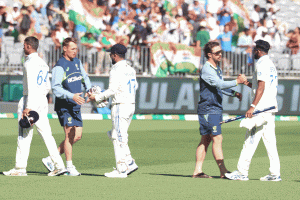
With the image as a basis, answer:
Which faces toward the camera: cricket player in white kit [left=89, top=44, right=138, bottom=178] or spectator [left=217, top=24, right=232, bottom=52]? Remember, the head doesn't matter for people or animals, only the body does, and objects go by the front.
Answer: the spectator

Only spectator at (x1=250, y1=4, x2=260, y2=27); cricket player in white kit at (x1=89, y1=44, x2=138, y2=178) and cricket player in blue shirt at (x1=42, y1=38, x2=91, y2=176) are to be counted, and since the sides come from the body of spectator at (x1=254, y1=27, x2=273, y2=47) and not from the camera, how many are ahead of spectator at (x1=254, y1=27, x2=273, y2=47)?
2

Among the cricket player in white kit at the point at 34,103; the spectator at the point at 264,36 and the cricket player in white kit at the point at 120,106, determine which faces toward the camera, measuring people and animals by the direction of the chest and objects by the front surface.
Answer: the spectator

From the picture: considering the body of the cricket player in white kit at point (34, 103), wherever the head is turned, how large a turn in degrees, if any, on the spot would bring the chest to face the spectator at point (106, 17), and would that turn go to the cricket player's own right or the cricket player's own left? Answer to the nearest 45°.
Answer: approximately 45° to the cricket player's own right

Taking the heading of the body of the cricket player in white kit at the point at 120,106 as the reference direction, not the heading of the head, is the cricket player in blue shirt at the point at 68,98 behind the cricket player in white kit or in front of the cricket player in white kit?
in front

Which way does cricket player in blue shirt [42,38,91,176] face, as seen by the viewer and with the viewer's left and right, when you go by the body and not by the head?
facing the viewer and to the right of the viewer

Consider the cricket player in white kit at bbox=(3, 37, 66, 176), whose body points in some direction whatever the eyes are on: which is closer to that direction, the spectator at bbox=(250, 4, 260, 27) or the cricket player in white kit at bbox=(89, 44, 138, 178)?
the spectator

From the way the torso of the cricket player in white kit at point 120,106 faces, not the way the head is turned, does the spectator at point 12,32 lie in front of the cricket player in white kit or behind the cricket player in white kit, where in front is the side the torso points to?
in front

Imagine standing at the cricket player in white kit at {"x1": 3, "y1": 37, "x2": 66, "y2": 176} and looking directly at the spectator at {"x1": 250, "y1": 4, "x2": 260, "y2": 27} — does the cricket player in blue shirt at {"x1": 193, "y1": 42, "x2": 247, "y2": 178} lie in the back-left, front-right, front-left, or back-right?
front-right

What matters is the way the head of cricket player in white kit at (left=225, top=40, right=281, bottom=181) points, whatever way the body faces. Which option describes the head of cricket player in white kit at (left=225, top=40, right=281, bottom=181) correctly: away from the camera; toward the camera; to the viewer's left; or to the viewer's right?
to the viewer's left

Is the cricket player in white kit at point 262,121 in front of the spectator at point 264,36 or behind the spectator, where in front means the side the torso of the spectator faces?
in front

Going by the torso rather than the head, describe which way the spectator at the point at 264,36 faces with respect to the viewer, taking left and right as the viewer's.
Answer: facing the viewer

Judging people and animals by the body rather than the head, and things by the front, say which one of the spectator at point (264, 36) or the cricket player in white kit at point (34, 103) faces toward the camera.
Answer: the spectator

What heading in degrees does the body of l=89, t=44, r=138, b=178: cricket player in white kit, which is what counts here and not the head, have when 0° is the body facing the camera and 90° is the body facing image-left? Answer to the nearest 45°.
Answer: approximately 135°

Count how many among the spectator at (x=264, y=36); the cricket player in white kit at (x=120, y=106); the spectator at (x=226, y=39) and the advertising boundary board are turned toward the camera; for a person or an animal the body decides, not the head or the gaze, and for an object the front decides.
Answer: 3

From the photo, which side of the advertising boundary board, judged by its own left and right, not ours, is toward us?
front
